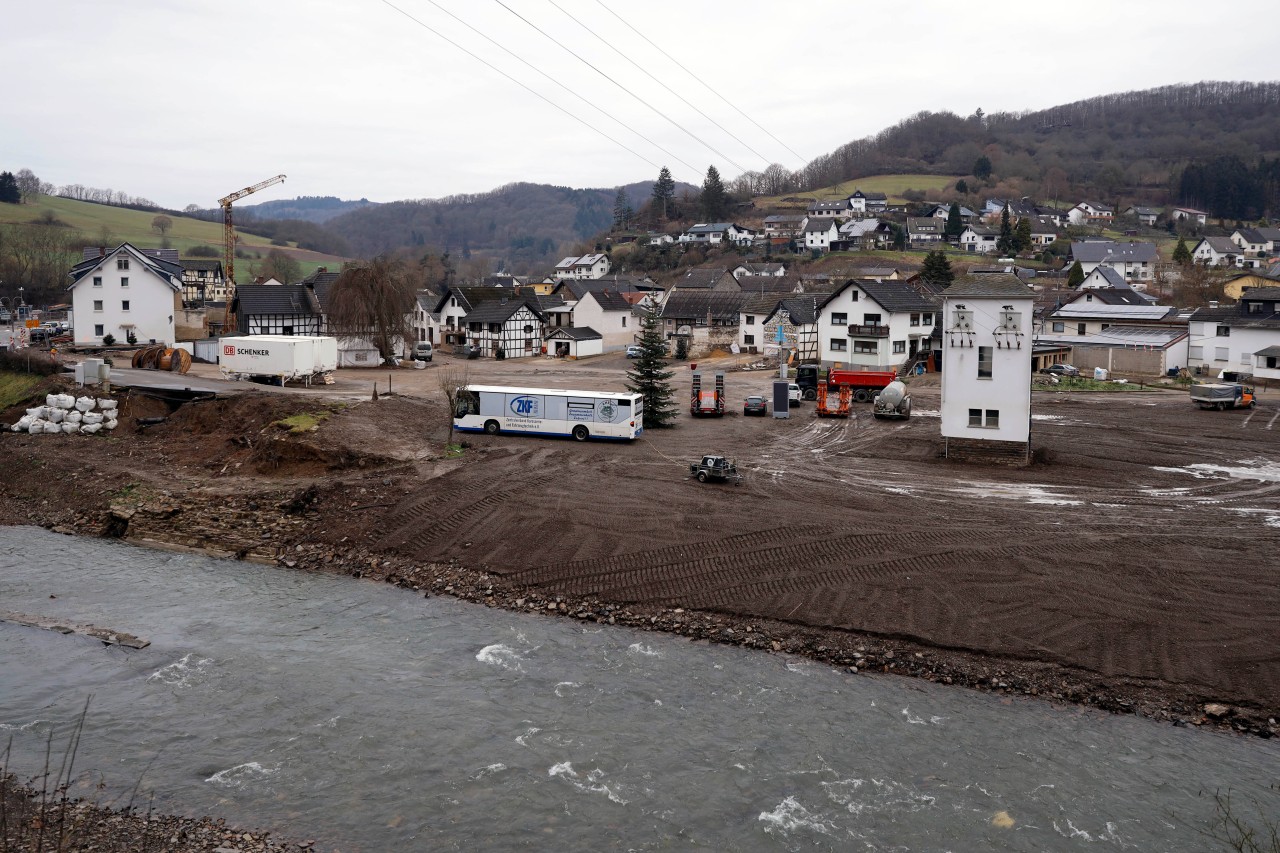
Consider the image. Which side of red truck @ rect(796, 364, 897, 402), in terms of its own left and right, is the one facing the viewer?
left

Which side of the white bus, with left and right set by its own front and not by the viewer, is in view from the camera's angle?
left

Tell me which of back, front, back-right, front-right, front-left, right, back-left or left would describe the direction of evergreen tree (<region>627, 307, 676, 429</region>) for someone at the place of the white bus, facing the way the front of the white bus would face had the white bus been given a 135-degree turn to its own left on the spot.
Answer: left

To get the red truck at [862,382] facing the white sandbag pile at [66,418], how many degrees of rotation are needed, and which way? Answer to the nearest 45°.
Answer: approximately 45° to its left

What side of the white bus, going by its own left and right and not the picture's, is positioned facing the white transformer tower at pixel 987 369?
back

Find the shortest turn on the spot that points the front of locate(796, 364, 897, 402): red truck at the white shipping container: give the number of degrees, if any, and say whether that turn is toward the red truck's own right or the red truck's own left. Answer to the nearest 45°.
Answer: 0° — it already faces it

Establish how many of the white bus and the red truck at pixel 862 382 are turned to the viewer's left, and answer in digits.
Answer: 2

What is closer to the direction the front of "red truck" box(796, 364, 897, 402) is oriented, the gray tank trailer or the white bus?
the white bus
